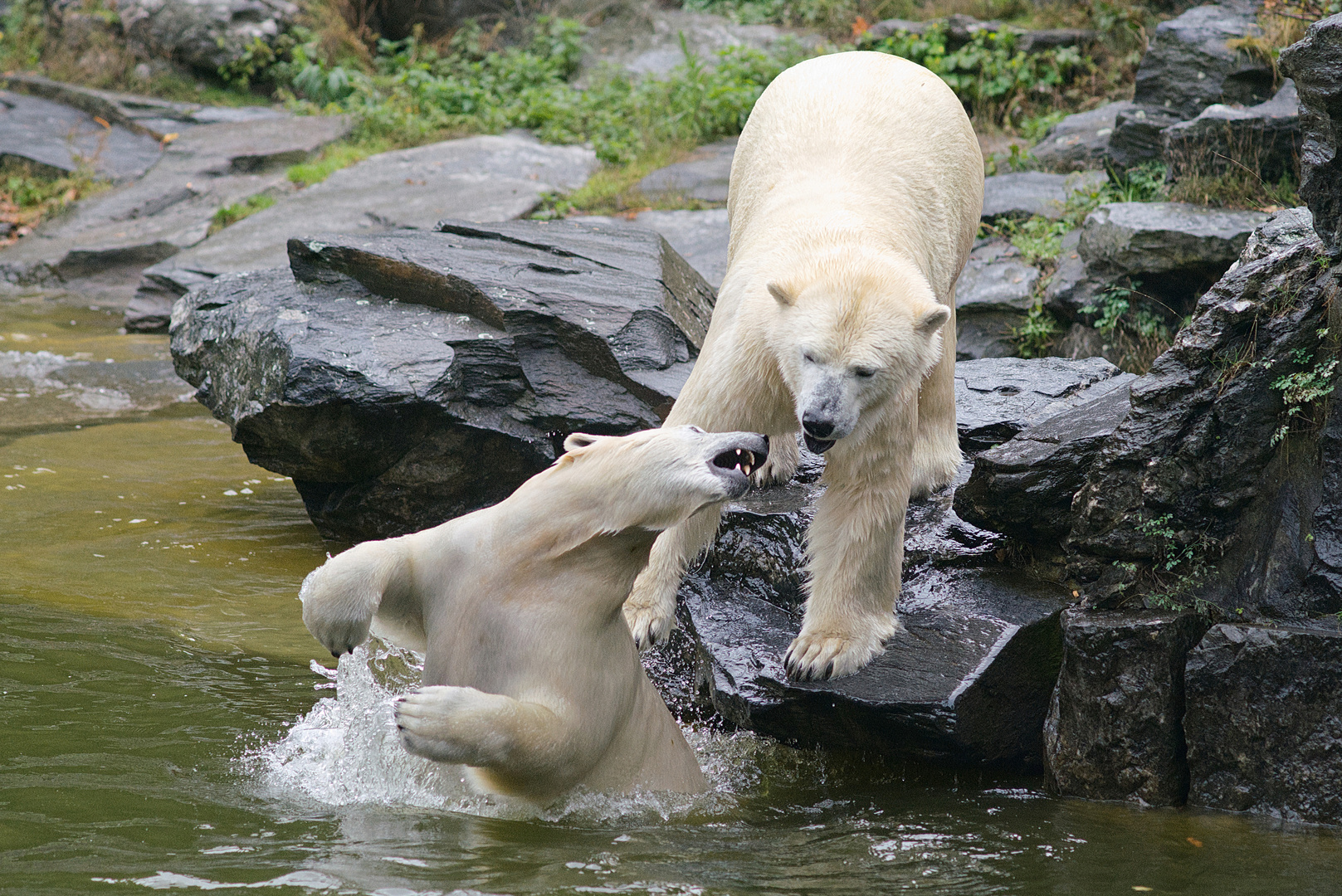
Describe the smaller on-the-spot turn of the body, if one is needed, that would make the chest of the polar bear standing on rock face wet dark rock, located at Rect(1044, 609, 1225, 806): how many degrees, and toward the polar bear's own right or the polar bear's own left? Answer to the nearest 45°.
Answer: approximately 45° to the polar bear's own left

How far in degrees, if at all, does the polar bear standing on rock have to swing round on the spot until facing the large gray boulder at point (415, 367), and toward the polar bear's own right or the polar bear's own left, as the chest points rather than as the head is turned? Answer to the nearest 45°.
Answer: approximately 135° to the polar bear's own right

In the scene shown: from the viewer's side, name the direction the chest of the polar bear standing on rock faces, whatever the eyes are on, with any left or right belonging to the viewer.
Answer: facing the viewer

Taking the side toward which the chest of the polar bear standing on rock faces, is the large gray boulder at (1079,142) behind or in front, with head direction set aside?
behind

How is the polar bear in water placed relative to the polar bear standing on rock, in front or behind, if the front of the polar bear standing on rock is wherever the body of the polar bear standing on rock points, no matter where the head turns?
in front

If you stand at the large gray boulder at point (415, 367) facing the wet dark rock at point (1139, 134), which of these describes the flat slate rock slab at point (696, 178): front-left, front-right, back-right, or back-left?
front-left

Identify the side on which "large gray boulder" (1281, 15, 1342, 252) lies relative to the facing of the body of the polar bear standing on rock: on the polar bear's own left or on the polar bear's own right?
on the polar bear's own left

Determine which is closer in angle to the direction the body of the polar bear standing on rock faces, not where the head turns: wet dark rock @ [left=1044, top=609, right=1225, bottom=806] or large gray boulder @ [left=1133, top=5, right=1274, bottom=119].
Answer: the wet dark rock

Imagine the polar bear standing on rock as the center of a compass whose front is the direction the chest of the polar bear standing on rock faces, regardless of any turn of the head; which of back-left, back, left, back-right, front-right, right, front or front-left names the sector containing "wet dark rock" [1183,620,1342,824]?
front-left

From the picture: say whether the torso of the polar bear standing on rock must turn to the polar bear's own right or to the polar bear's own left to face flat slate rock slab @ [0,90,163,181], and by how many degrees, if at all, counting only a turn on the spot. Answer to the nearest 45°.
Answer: approximately 135° to the polar bear's own right

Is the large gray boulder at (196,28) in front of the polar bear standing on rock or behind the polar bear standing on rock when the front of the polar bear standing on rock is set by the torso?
behind

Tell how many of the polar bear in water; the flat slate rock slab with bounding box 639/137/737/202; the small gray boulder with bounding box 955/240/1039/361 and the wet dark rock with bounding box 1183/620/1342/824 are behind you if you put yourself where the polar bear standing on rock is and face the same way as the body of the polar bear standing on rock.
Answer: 2

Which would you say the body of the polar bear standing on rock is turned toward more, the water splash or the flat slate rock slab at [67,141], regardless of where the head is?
the water splash

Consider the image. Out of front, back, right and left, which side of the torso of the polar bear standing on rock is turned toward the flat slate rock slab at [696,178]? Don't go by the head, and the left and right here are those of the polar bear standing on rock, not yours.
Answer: back
